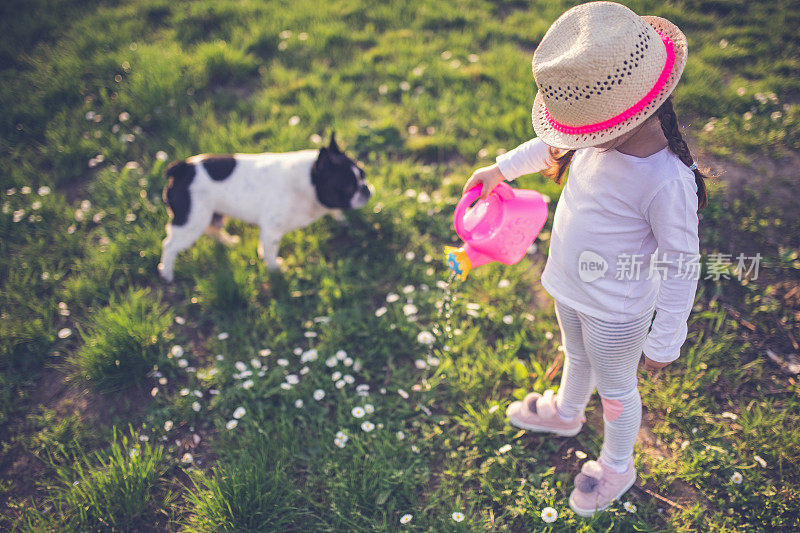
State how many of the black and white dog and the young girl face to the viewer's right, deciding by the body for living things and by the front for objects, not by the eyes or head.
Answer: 1

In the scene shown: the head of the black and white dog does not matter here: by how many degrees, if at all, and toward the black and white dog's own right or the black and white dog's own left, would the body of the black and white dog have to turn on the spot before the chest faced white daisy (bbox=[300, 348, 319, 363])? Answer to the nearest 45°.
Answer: approximately 90° to the black and white dog's own right

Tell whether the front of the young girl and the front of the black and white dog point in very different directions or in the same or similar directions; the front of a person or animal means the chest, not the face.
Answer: very different directions

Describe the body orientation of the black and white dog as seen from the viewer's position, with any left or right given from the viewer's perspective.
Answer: facing to the right of the viewer

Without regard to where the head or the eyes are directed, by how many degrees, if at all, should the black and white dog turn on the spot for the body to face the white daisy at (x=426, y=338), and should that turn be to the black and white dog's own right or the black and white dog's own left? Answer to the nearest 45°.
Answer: approximately 45° to the black and white dog's own right

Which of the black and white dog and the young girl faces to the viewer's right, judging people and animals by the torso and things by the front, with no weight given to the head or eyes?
the black and white dog
